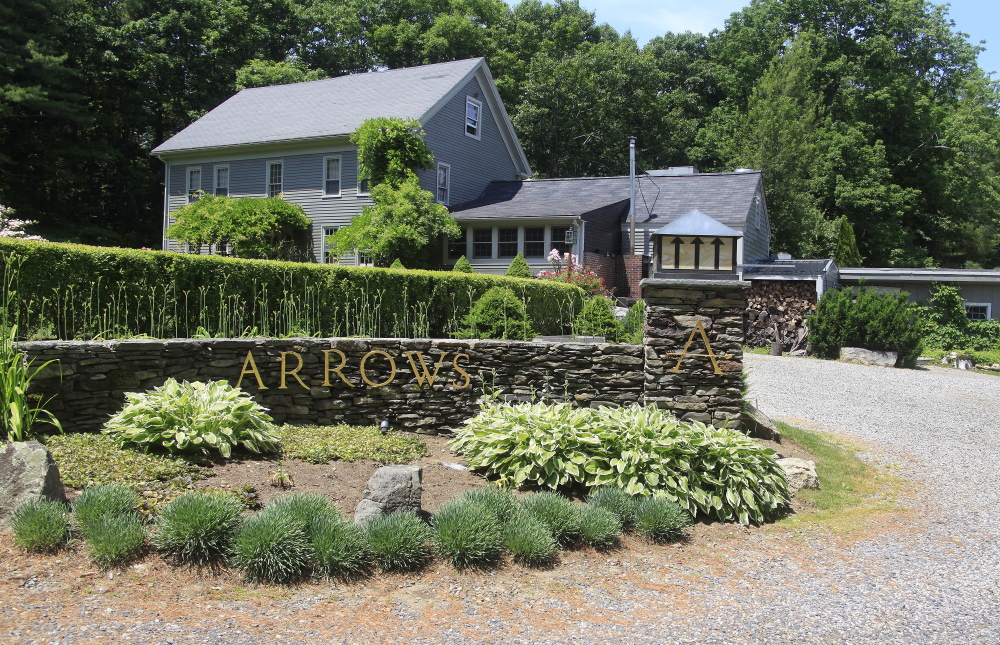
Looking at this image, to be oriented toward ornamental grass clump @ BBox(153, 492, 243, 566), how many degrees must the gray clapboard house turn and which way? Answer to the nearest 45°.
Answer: approximately 45° to its left

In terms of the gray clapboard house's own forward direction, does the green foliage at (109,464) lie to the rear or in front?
in front

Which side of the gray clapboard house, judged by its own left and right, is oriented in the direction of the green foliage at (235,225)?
front

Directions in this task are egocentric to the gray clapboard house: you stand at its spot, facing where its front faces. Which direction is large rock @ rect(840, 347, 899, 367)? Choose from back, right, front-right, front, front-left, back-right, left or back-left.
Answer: left

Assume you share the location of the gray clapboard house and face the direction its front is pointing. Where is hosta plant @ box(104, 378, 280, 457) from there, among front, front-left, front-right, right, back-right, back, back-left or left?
front-left

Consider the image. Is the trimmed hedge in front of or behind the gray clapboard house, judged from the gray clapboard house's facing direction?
in front

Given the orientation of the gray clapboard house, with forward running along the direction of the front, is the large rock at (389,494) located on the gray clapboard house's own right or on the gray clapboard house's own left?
on the gray clapboard house's own left

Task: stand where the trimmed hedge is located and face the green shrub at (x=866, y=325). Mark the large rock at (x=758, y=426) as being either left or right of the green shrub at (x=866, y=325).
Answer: right

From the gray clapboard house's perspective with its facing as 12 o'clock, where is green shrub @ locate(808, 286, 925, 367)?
The green shrub is roughly at 9 o'clock from the gray clapboard house.

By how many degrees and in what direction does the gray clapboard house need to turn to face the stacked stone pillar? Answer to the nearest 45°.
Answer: approximately 45° to its left

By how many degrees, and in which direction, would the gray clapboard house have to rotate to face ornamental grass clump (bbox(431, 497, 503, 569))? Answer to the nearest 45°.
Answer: approximately 45° to its left

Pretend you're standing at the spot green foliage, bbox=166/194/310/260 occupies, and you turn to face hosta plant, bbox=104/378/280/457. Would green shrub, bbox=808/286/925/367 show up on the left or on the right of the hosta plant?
left

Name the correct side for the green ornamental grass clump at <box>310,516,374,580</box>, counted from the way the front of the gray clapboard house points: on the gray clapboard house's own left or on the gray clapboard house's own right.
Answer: on the gray clapboard house's own left

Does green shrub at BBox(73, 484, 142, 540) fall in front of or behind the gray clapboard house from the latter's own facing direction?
in front

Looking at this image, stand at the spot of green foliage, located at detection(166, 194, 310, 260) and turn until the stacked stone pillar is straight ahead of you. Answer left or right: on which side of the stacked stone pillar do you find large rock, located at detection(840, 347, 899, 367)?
left

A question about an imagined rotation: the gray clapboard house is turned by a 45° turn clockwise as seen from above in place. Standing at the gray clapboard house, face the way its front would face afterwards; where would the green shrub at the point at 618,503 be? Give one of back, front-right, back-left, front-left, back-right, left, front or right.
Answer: left

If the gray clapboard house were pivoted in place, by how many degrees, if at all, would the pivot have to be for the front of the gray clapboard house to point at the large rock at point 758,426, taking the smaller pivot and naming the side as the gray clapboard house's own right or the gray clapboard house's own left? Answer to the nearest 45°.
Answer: approximately 45° to the gray clapboard house's own left

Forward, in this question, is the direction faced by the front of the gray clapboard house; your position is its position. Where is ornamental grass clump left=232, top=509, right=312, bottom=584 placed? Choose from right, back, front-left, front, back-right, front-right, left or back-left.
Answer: front-left

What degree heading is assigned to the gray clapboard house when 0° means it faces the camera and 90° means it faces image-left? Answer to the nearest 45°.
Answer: approximately 45°

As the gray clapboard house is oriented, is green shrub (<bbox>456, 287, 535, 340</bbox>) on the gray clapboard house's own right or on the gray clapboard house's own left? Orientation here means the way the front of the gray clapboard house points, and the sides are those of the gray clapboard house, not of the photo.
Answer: on the gray clapboard house's own left
